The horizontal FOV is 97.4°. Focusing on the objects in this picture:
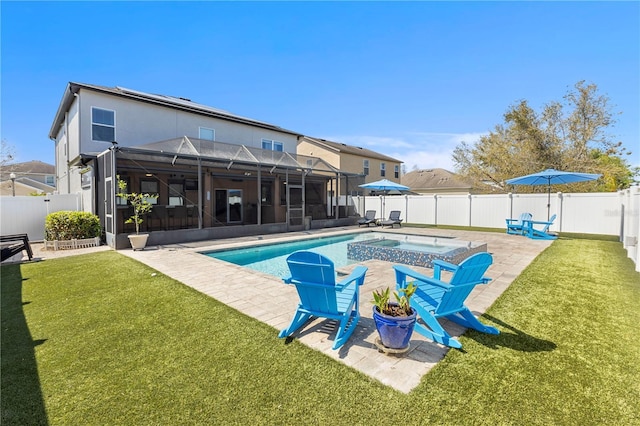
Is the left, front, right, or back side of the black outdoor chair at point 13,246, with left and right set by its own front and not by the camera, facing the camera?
right

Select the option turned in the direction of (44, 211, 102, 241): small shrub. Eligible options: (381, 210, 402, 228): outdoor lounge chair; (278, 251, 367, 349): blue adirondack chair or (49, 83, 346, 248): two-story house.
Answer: the outdoor lounge chair

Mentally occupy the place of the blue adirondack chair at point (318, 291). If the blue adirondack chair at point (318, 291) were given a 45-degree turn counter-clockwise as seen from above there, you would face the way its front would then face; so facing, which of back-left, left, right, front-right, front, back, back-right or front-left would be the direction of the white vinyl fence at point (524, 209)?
front-right

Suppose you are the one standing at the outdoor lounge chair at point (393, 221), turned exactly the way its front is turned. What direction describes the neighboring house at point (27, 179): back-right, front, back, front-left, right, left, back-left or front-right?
front-right

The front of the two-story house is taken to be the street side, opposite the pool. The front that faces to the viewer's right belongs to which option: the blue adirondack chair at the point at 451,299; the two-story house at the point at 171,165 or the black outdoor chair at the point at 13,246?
the black outdoor chair

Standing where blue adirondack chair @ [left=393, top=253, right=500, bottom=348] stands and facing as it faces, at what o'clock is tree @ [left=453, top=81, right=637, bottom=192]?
The tree is roughly at 2 o'clock from the blue adirondack chair.

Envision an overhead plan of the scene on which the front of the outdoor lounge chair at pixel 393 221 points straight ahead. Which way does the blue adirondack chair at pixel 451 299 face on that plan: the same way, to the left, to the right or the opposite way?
to the right

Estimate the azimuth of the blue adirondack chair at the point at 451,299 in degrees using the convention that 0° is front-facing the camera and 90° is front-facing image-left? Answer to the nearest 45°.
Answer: approximately 135°

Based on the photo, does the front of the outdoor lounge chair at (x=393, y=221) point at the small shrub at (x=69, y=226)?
yes
